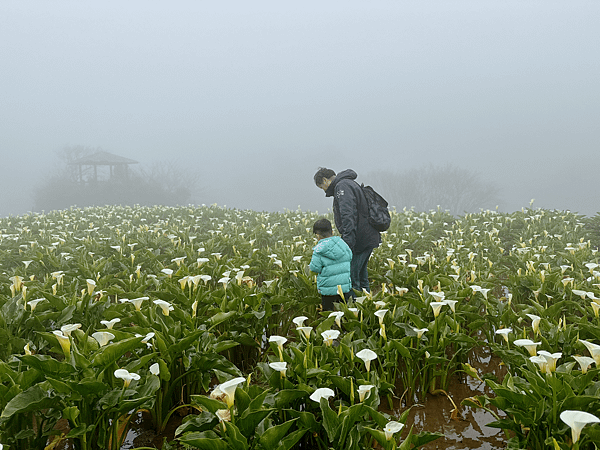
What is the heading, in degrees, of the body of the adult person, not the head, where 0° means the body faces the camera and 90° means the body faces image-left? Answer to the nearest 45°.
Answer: approximately 90°

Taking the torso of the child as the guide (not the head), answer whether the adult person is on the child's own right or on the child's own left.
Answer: on the child's own right

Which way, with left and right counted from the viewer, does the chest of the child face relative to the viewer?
facing away from the viewer and to the left of the viewer

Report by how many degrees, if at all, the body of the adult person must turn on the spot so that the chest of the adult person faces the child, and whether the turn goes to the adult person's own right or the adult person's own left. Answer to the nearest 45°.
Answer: approximately 90° to the adult person's own left

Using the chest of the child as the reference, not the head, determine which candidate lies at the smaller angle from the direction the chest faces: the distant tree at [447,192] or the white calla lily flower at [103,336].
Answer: the distant tree

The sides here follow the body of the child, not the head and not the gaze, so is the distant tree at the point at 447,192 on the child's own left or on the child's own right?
on the child's own right
